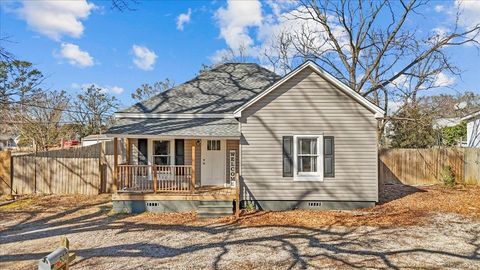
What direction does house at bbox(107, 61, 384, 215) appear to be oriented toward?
toward the camera

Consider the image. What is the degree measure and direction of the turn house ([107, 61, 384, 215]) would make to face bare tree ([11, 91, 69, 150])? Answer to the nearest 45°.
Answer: approximately 135° to its right

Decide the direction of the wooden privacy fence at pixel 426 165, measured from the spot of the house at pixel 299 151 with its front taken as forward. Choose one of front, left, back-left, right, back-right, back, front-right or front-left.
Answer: back-left

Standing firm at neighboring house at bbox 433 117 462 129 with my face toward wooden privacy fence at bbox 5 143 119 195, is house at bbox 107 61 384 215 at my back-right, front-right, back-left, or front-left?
front-left

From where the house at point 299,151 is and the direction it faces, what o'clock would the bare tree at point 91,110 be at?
The bare tree is roughly at 5 o'clock from the house.

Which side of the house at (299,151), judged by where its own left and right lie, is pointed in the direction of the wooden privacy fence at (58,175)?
right

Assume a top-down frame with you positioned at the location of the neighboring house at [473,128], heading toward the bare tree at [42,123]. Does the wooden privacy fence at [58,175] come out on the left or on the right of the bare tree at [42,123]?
left

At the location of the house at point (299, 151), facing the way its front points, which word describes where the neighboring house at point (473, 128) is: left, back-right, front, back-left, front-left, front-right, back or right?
back-left
